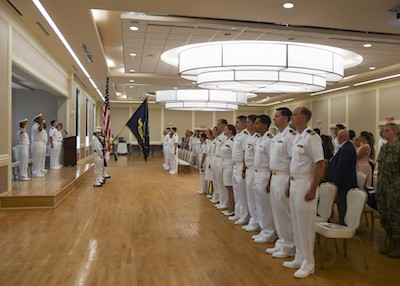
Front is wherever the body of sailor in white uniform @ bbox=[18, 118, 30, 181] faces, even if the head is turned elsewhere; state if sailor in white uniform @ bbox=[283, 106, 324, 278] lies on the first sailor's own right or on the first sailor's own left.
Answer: on the first sailor's own right

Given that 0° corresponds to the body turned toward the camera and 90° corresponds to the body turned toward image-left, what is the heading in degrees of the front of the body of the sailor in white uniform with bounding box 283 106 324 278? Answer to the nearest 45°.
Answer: approximately 90°

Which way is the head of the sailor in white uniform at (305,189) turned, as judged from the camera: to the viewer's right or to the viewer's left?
to the viewer's left

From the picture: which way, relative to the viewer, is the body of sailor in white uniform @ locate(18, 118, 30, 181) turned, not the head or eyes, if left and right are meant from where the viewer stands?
facing to the right of the viewer

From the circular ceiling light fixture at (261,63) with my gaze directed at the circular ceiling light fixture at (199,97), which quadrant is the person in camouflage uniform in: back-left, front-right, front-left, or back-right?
back-right

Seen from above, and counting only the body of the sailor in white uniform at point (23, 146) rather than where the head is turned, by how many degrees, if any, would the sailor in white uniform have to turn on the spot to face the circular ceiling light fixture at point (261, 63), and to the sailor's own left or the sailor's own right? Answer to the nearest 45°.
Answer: approximately 45° to the sailor's own right

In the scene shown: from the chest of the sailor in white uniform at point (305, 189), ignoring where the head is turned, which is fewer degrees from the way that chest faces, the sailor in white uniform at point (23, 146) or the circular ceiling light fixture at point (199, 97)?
the sailor in white uniform

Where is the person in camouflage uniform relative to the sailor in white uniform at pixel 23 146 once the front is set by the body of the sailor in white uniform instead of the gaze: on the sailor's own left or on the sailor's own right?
on the sailor's own right

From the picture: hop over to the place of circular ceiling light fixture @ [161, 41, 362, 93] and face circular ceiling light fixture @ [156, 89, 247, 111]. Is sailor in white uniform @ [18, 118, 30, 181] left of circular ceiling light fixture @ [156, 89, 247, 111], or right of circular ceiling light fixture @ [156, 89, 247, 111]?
left

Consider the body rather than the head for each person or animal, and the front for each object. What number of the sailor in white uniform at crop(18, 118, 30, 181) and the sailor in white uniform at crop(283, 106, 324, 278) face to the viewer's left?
1

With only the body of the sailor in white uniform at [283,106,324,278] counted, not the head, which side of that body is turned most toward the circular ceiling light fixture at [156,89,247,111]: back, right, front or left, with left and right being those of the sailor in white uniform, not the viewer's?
right

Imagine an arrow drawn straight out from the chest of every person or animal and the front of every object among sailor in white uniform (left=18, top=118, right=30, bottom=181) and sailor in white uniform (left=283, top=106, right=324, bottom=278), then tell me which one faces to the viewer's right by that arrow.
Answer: sailor in white uniform (left=18, top=118, right=30, bottom=181)
